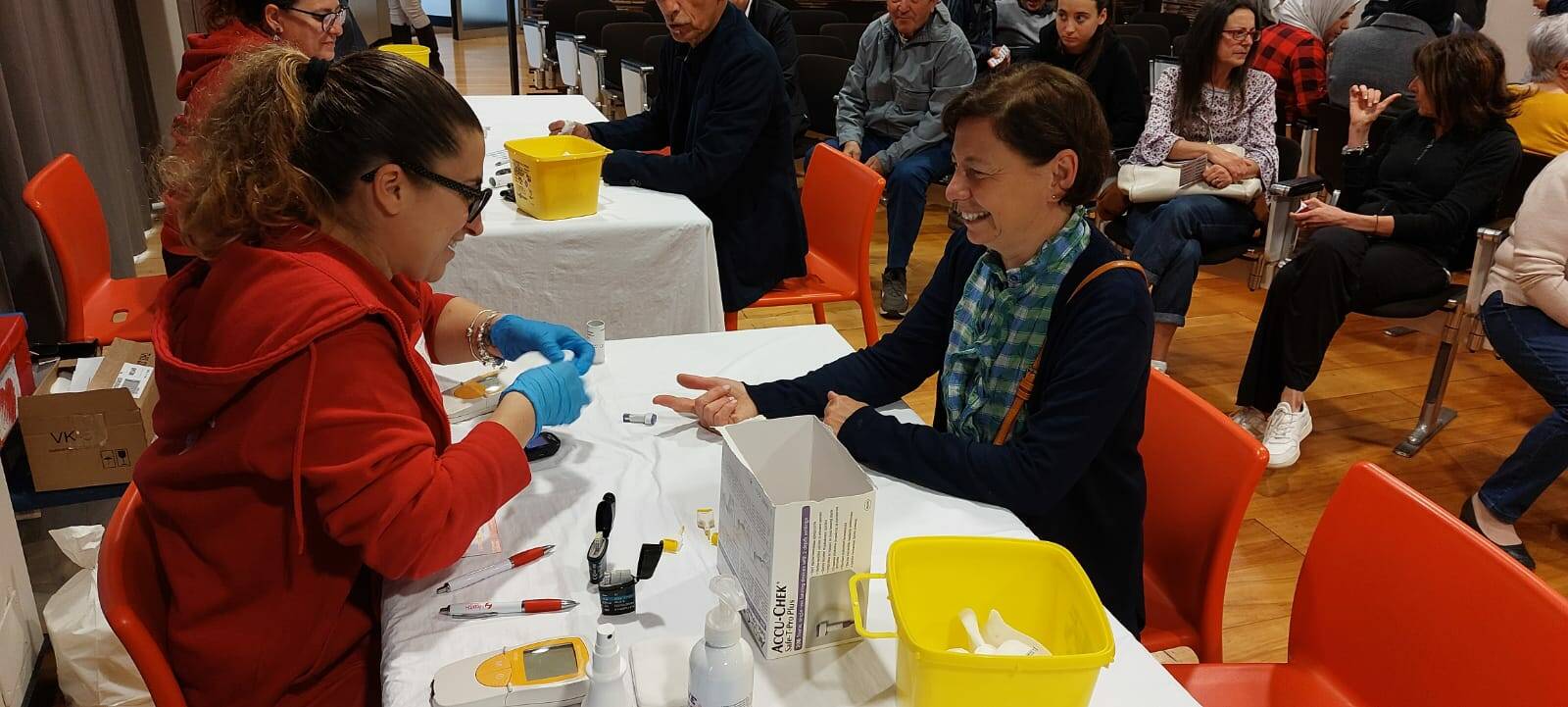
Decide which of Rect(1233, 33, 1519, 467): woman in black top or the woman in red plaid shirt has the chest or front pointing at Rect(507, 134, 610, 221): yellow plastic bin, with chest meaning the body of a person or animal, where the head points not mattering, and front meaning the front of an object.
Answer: the woman in black top

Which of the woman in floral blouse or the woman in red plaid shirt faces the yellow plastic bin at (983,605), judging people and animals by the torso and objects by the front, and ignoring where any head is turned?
the woman in floral blouse

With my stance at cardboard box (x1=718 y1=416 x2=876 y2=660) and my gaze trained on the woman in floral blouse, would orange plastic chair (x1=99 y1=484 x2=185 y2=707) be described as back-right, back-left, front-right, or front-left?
back-left

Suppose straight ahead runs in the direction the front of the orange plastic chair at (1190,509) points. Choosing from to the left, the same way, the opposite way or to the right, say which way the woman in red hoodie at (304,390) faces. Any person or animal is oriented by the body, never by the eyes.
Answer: the opposite way

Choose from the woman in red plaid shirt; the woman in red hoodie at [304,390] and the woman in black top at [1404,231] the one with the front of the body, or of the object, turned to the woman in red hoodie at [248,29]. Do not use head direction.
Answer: the woman in black top

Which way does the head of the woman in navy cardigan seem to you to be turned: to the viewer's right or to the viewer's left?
to the viewer's left

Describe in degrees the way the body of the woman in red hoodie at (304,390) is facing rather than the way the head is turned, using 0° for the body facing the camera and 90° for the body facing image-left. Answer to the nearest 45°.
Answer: approximately 270°

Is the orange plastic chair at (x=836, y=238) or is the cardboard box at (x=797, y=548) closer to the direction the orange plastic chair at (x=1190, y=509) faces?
the cardboard box

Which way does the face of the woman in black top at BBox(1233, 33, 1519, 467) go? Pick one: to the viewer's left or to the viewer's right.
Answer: to the viewer's left

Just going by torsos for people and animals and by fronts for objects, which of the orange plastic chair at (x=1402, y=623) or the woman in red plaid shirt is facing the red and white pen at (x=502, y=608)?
the orange plastic chair

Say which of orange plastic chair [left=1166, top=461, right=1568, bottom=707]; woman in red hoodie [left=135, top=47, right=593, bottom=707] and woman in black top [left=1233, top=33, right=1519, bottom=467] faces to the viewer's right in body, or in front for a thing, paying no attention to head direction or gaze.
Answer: the woman in red hoodie
